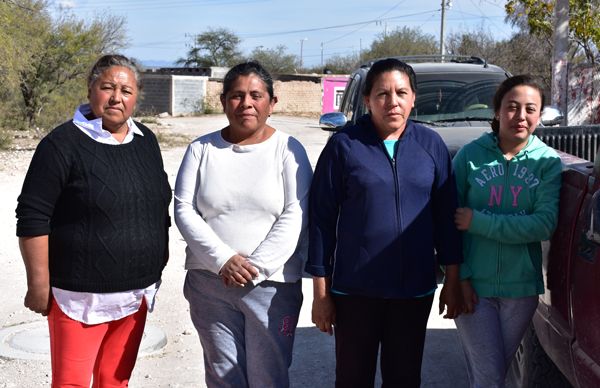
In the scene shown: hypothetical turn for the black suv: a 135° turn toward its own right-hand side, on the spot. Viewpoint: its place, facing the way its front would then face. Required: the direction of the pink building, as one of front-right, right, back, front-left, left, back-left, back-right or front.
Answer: front-right

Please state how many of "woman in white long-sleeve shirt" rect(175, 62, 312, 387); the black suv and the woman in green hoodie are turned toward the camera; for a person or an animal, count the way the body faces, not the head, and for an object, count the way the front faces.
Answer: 3

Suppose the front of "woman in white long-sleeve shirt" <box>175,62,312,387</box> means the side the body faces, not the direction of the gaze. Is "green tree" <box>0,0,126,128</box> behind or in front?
behind

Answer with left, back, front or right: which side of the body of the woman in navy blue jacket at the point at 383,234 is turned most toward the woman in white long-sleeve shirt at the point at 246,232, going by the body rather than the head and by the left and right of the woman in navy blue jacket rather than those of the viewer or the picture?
right

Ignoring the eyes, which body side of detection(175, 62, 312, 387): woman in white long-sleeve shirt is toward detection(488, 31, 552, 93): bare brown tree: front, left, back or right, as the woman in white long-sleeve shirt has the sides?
back

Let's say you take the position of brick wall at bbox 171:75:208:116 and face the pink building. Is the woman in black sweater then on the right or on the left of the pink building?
right

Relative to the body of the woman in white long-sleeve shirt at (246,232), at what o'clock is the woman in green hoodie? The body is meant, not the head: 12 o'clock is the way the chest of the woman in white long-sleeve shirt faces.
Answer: The woman in green hoodie is roughly at 9 o'clock from the woman in white long-sleeve shirt.

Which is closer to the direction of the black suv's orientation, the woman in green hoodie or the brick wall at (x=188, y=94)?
the woman in green hoodie

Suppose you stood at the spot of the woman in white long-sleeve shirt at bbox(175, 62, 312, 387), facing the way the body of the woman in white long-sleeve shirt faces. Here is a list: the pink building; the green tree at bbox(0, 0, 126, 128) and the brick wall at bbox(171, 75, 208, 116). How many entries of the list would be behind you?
3
